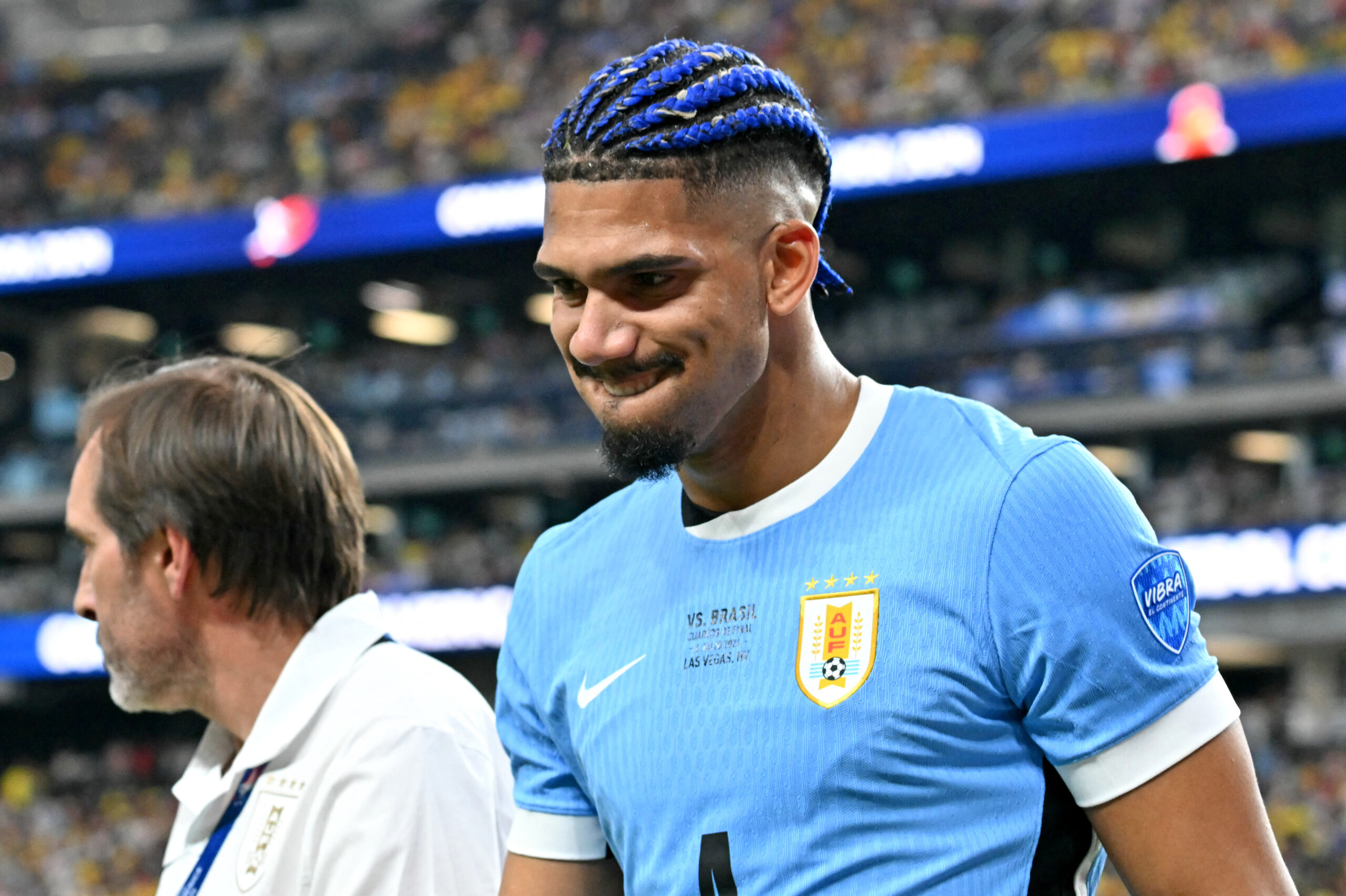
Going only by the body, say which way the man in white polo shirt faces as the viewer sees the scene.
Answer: to the viewer's left

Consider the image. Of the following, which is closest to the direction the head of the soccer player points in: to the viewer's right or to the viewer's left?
to the viewer's left

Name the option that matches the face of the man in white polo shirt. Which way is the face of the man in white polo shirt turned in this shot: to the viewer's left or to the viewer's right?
to the viewer's left

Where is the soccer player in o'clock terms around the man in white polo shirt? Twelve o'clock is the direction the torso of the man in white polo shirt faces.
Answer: The soccer player is roughly at 8 o'clock from the man in white polo shirt.

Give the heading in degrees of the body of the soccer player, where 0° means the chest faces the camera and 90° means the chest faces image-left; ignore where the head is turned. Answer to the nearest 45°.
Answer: approximately 45°

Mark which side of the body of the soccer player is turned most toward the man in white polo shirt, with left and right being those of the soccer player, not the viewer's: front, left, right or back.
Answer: right
